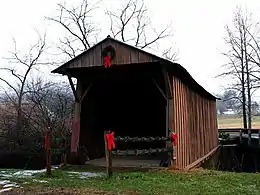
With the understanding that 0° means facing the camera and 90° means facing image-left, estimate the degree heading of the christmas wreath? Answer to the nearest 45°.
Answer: approximately 0°
